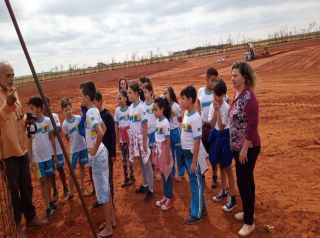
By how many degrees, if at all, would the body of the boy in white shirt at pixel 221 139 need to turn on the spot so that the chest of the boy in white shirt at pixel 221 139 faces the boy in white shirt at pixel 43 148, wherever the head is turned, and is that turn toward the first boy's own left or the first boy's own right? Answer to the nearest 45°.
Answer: approximately 45° to the first boy's own right

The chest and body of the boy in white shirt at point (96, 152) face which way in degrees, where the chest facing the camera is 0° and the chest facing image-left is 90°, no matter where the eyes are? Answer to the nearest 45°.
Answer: approximately 90°

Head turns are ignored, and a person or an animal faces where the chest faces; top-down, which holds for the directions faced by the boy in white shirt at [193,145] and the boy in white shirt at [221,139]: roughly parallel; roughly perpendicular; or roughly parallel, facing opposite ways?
roughly parallel

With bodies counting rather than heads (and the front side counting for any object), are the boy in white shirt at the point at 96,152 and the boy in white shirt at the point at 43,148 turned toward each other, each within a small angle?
no

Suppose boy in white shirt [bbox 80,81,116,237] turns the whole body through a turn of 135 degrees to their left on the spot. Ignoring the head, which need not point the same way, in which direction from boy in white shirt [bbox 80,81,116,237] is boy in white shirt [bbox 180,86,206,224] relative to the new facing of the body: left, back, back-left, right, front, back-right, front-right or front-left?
front-left

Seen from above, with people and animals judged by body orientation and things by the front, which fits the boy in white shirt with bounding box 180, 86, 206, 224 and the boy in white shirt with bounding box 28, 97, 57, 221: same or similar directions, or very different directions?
same or similar directions

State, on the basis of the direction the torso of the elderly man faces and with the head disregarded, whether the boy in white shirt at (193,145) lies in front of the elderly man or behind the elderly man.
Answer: in front

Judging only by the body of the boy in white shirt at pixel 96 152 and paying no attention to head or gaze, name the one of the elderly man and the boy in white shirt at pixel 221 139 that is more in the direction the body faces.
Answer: the elderly man

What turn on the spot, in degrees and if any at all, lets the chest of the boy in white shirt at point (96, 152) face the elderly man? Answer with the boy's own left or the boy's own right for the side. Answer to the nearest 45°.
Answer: approximately 45° to the boy's own right

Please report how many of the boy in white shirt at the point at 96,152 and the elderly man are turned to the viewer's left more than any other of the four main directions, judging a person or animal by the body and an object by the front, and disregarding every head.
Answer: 1

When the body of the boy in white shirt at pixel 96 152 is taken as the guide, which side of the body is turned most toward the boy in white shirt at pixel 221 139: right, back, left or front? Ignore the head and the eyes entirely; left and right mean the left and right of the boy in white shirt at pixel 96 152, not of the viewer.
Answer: back

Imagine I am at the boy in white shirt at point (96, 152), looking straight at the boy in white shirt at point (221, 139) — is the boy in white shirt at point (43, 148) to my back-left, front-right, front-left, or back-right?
back-left

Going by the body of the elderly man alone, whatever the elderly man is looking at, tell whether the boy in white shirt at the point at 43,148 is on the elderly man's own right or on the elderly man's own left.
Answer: on the elderly man's own left

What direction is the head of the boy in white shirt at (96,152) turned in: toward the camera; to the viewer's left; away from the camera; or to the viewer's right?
to the viewer's left

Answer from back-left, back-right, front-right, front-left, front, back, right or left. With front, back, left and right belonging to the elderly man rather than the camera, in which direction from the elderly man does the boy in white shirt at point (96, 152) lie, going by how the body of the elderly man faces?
front

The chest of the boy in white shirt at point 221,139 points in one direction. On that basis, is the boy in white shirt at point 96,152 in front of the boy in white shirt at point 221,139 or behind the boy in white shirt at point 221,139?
in front

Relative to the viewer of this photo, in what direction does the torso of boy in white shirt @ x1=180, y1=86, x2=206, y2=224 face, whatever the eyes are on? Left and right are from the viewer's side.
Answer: facing the viewer and to the left of the viewer

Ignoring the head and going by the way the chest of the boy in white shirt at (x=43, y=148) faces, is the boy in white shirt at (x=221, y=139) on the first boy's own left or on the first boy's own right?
on the first boy's own left
